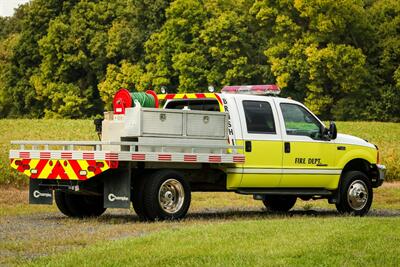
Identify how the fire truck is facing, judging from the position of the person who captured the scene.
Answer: facing away from the viewer and to the right of the viewer
